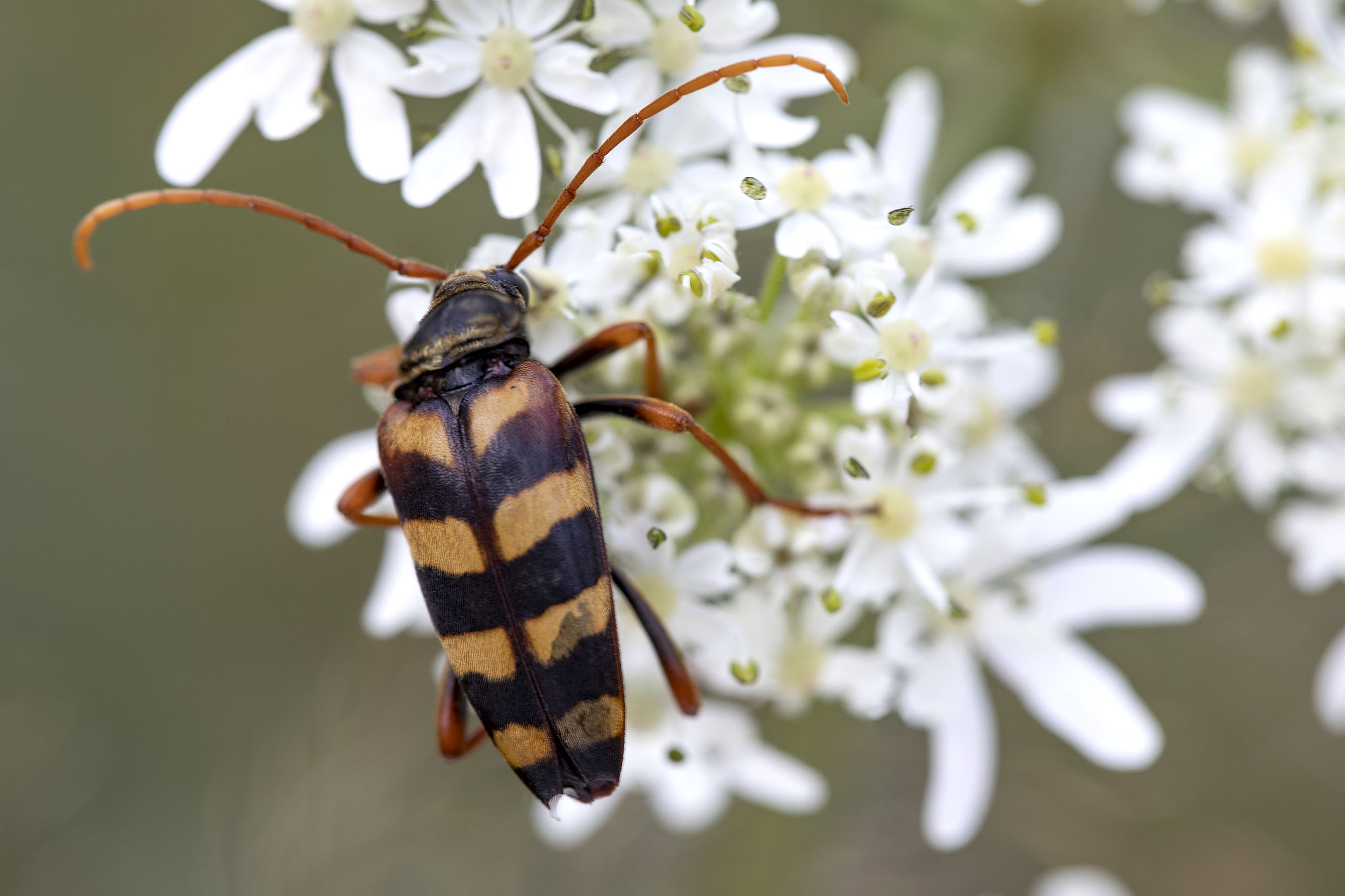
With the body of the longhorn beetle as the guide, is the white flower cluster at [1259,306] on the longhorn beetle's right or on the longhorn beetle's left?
on the longhorn beetle's right

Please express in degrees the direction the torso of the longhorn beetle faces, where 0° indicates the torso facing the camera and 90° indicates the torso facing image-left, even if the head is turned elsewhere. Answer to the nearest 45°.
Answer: approximately 180°
